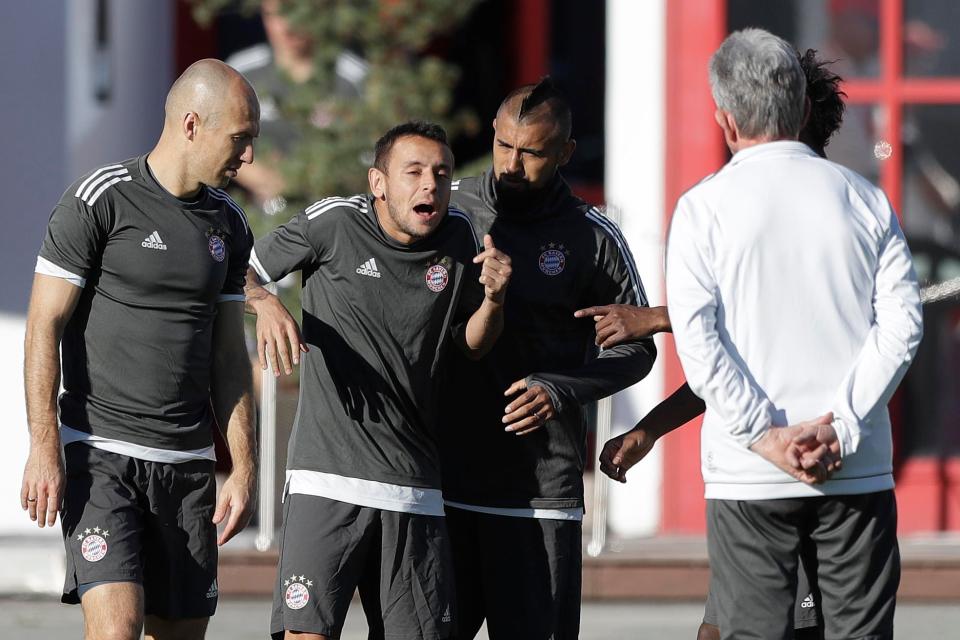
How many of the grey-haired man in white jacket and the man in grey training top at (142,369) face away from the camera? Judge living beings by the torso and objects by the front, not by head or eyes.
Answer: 1

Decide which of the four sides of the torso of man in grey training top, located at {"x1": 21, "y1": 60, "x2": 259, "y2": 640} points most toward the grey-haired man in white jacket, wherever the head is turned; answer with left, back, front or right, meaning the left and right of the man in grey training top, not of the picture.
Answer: front

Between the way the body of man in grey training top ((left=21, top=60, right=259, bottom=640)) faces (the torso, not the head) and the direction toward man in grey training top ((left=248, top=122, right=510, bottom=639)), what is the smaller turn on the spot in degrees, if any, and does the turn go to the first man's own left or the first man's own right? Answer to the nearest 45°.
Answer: approximately 45° to the first man's own left

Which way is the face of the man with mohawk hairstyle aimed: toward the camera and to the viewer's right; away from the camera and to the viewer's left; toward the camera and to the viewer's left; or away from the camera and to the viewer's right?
toward the camera and to the viewer's left

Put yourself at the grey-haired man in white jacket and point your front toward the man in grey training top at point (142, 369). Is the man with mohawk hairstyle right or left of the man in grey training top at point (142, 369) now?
right

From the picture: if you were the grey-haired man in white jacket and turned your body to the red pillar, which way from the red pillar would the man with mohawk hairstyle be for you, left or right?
left

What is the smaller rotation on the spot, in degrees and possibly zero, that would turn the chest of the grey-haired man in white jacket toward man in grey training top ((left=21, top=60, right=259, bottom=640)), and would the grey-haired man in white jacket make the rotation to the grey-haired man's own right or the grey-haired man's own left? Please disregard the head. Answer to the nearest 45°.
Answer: approximately 90° to the grey-haired man's own left

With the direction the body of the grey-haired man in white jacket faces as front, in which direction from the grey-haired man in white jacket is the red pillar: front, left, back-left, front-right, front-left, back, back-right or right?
front

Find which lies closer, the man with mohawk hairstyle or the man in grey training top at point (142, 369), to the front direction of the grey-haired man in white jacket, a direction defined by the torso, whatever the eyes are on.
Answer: the man with mohawk hairstyle

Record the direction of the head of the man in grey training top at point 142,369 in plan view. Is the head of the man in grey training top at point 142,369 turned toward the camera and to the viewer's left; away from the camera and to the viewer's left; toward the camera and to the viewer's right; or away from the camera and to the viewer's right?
toward the camera and to the viewer's right

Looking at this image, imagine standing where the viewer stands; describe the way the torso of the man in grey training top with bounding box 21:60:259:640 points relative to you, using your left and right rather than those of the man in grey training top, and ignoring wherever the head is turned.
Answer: facing the viewer and to the right of the viewer

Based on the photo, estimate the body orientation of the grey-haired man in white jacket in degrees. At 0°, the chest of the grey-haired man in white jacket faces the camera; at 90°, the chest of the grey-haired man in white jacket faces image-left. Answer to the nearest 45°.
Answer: approximately 180°

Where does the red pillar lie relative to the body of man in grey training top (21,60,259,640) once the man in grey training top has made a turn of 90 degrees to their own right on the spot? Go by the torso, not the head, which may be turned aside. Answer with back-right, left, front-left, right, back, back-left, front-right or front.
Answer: back

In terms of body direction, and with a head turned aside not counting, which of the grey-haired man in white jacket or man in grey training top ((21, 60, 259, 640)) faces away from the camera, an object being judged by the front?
the grey-haired man in white jacket

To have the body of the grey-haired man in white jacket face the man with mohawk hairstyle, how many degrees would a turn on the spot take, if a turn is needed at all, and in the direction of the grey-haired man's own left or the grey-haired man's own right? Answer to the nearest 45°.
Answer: approximately 45° to the grey-haired man's own left
